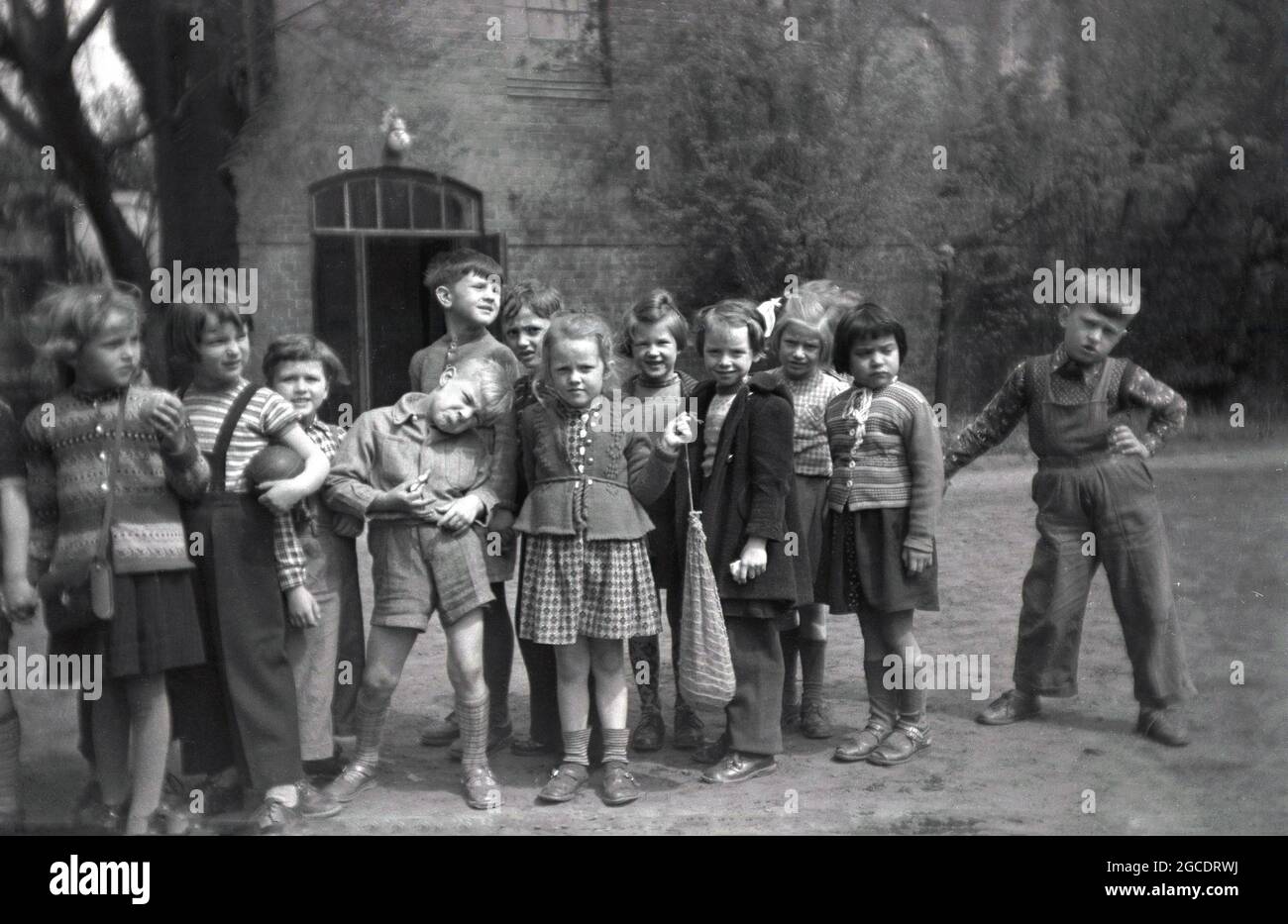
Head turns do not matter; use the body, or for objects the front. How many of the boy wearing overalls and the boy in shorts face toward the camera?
2

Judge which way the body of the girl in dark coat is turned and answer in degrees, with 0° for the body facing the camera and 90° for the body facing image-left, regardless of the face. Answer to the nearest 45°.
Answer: approximately 45°

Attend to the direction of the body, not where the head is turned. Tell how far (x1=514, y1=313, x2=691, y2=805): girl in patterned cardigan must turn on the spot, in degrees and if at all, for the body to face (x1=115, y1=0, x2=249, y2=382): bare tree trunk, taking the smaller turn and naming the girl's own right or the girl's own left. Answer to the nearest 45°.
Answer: approximately 135° to the girl's own right

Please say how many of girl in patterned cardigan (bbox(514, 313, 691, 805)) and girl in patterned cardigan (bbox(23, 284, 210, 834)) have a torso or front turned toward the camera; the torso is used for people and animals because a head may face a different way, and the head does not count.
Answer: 2

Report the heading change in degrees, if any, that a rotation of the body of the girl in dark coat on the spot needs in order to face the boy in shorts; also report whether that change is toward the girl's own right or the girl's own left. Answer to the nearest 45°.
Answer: approximately 45° to the girl's own right

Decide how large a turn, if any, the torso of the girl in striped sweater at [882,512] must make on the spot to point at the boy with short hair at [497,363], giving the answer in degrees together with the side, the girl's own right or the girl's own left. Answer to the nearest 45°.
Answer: approximately 45° to the girl's own right

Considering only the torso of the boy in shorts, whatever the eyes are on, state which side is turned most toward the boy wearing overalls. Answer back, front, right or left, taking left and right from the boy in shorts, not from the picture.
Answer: left
